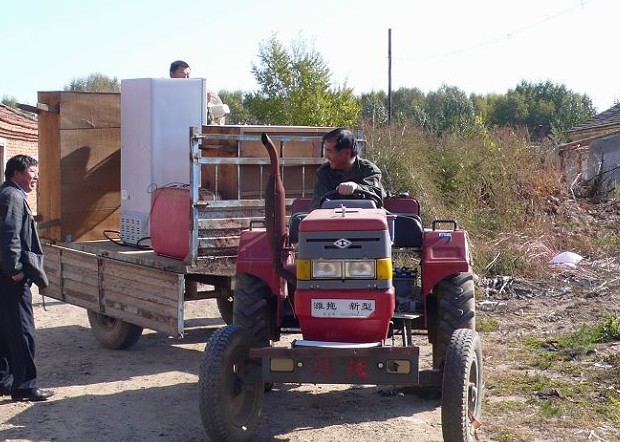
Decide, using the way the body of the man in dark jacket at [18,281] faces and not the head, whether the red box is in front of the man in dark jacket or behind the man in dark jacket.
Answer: in front

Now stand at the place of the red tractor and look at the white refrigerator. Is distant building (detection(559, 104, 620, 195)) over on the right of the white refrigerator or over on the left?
right

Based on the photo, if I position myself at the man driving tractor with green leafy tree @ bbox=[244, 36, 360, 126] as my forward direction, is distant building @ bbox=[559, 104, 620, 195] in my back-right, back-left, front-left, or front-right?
front-right

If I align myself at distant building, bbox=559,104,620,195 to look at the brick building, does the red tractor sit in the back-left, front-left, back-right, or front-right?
front-left

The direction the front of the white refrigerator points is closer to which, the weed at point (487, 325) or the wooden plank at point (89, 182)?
the weed

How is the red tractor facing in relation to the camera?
toward the camera

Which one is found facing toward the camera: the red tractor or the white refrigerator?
the red tractor

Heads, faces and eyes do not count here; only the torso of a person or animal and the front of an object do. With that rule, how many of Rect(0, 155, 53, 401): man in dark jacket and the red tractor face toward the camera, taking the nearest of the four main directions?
1

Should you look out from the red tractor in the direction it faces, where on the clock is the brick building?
The brick building is roughly at 5 o'clock from the red tractor.

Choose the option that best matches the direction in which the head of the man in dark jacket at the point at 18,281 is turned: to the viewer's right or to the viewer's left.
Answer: to the viewer's right

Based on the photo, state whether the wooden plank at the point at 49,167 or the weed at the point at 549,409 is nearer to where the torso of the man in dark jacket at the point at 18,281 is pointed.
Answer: the weed

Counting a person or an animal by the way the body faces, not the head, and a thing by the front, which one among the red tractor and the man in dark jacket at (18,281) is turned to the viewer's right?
the man in dark jacket

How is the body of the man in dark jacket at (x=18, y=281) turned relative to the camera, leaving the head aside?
to the viewer's right
